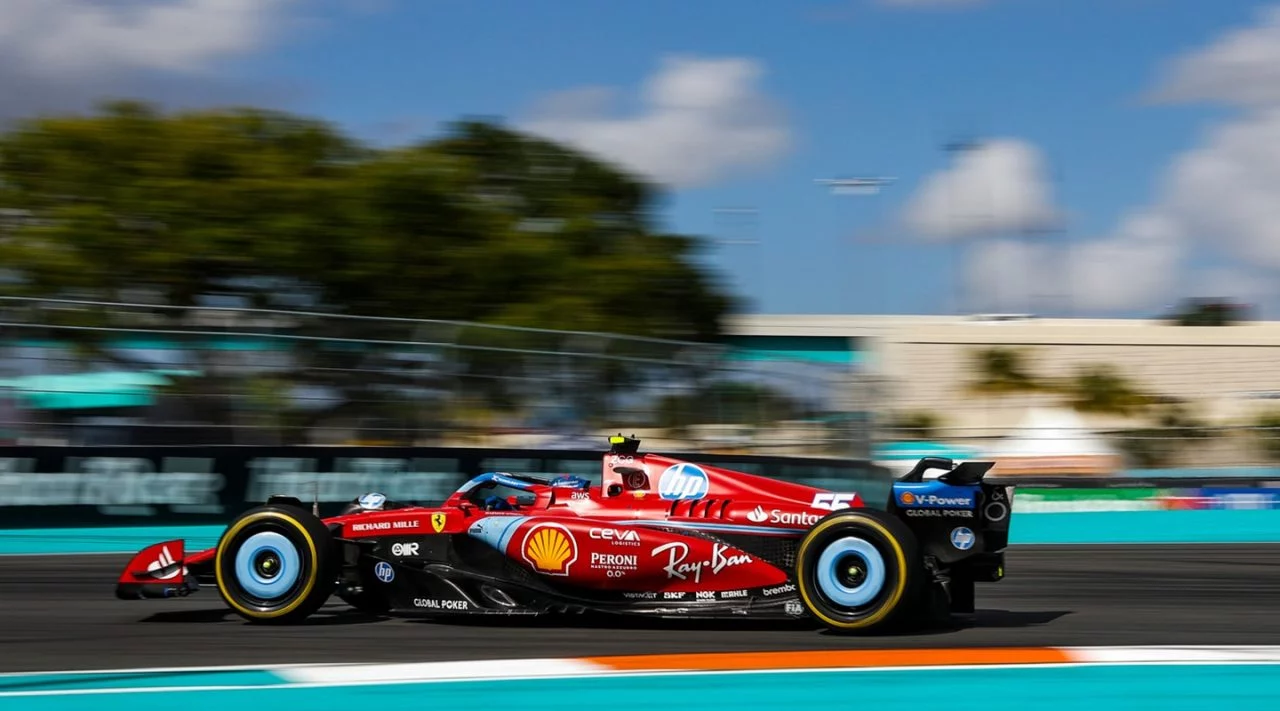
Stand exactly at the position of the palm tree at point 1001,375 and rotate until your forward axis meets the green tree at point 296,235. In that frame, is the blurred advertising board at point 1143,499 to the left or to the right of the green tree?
left

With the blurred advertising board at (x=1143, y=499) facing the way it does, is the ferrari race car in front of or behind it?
in front

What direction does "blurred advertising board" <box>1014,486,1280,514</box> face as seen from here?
toward the camera

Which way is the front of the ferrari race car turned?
to the viewer's left

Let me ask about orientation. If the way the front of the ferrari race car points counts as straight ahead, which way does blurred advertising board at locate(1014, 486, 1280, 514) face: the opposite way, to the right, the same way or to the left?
to the left

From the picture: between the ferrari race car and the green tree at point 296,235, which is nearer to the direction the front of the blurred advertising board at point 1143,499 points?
the ferrari race car

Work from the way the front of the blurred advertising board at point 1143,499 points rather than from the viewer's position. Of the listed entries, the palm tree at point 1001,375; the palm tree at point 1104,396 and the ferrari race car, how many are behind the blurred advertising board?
2

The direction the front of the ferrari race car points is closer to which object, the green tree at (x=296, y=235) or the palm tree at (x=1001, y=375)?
the green tree

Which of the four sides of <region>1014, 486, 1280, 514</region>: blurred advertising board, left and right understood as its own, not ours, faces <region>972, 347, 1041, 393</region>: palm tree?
back

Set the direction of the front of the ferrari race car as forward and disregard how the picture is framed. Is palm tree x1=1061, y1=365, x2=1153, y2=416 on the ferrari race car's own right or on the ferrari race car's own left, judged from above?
on the ferrari race car's own right

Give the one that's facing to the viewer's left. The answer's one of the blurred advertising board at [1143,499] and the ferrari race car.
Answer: the ferrari race car

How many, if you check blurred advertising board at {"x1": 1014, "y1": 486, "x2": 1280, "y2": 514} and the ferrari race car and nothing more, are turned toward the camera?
1

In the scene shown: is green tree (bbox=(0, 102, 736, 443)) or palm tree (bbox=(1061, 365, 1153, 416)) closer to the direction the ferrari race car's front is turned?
the green tree

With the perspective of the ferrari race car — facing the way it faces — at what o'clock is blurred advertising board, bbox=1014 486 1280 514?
The blurred advertising board is roughly at 4 o'clock from the ferrari race car.
